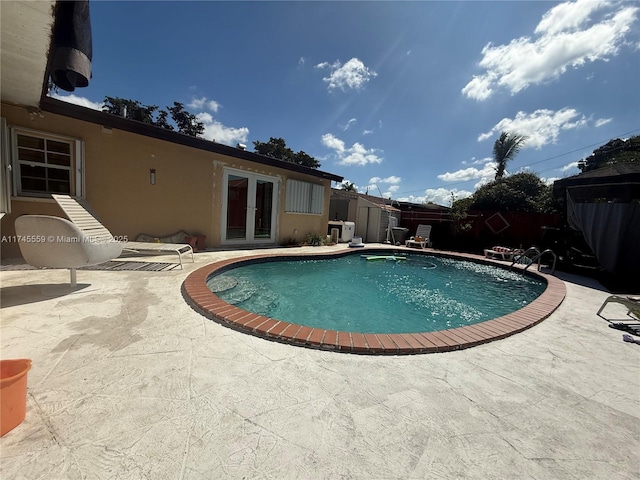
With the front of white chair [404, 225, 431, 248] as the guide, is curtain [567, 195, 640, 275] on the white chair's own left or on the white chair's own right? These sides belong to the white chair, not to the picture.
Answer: on the white chair's own left

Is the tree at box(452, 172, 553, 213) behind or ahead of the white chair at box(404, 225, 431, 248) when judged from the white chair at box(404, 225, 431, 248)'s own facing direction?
behind

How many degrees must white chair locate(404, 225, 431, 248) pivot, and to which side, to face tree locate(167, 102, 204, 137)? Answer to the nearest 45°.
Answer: approximately 45° to its right

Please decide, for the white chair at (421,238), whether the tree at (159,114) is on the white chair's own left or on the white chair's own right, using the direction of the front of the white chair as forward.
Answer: on the white chair's own right

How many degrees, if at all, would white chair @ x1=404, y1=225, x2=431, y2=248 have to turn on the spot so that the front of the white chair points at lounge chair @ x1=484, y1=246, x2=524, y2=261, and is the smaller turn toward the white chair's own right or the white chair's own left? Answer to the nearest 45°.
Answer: approximately 90° to the white chair's own left

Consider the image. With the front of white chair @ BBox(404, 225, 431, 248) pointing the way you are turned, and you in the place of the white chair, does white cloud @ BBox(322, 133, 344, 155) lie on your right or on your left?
on your right

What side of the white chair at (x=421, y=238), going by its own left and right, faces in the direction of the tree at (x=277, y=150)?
right

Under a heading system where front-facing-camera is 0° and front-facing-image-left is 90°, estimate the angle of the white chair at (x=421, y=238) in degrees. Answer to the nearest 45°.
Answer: approximately 45°

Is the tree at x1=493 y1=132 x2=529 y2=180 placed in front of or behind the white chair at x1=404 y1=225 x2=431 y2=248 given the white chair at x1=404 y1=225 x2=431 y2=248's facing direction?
behind
